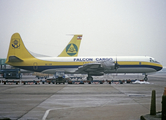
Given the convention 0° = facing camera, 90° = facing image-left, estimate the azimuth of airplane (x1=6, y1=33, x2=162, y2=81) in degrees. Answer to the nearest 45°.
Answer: approximately 270°
